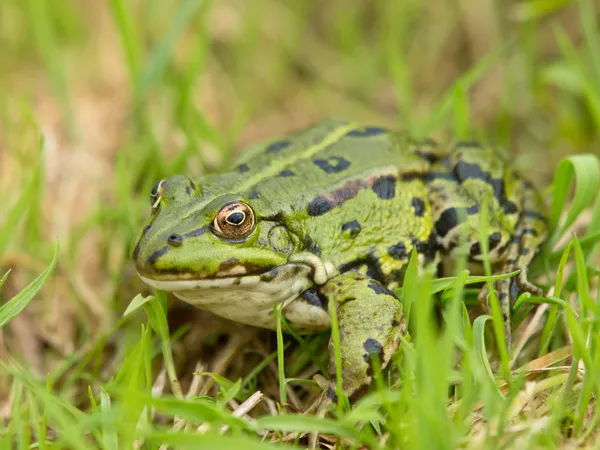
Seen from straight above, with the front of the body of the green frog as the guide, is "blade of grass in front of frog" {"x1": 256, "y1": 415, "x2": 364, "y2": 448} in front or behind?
in front

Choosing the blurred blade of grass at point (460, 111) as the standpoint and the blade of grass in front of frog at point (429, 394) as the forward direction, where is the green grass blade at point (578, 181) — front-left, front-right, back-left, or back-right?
front-left

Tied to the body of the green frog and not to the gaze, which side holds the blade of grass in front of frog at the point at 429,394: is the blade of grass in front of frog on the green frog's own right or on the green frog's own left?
on the green frog's own left

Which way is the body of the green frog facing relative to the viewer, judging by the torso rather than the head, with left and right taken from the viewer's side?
facing the viewer and to the left of the viewer

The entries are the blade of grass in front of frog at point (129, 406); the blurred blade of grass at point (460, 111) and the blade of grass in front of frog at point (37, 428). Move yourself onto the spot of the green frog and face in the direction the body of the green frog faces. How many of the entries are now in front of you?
2

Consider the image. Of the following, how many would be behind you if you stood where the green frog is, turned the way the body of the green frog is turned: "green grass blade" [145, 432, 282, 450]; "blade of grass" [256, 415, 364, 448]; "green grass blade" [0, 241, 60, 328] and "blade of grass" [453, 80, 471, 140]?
1

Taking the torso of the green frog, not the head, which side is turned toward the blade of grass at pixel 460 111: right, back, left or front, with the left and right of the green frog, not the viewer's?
back

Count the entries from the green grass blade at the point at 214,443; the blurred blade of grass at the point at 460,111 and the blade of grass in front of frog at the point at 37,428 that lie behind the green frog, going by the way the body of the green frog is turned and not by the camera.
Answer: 1

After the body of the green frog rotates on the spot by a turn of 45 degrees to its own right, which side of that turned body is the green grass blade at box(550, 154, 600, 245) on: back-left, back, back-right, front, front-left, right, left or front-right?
back

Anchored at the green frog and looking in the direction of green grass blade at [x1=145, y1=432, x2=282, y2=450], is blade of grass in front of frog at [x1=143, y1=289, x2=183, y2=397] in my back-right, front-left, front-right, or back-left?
front-right
